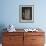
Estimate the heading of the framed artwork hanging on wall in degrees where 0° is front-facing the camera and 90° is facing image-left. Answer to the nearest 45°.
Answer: approximately 0°
